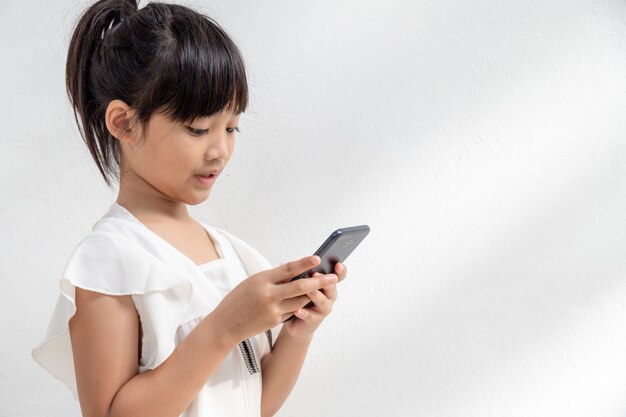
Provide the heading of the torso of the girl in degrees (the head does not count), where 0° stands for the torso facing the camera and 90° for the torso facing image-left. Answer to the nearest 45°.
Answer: approximately 315°
